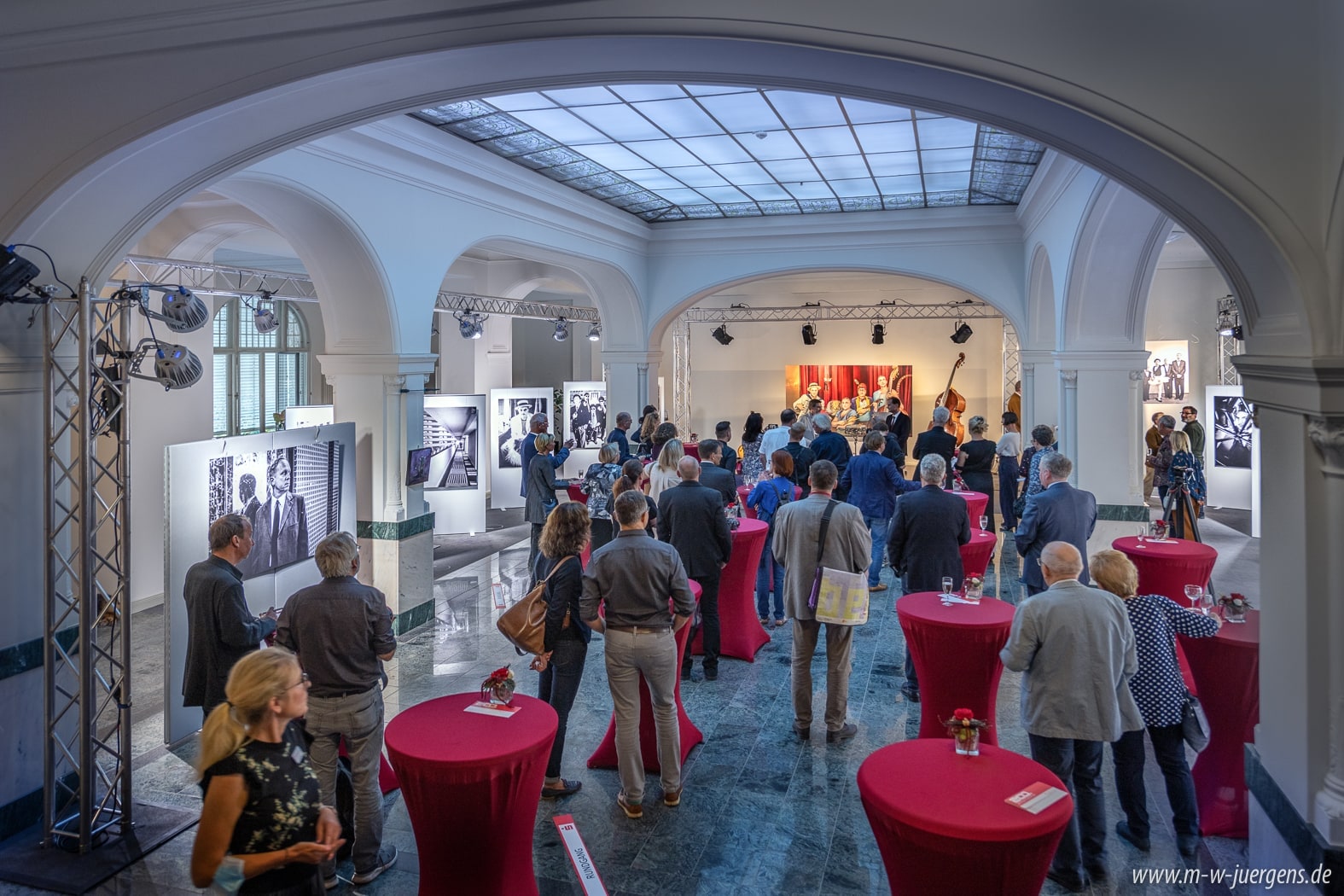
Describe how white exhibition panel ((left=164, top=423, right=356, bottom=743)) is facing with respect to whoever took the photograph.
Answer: facing the viewer and to the right of the viewer

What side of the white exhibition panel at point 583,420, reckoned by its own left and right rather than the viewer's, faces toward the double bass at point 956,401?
left

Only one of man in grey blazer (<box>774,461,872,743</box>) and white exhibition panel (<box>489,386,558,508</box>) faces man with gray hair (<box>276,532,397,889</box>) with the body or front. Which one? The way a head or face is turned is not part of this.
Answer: the white exhibition panel

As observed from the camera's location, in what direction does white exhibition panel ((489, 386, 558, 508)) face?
facing the viewer

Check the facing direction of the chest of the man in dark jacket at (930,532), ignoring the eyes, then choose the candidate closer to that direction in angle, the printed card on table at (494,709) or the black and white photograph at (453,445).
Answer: the black and white photograph

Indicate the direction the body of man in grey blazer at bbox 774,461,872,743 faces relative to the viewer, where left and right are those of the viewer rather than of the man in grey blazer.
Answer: facing away from the viewer

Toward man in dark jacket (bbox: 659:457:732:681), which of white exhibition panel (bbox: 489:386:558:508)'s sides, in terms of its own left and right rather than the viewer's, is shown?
front

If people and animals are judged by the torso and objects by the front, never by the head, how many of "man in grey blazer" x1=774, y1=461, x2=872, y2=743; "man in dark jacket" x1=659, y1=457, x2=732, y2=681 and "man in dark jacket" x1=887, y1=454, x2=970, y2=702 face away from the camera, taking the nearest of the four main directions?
3

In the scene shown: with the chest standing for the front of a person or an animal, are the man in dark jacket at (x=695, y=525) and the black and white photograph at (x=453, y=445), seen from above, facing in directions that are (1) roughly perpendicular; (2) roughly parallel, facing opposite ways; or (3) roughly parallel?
roughly parallel, facing opposite ways

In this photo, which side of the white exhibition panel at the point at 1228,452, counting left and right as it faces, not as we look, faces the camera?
front

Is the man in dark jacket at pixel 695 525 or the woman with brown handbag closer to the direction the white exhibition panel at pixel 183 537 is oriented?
the woman with brown handbag

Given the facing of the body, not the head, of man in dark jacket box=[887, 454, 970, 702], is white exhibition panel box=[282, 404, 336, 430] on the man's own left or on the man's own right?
on the man's own left

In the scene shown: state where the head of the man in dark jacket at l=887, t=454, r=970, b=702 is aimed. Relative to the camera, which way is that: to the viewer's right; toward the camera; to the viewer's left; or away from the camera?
away from the camera

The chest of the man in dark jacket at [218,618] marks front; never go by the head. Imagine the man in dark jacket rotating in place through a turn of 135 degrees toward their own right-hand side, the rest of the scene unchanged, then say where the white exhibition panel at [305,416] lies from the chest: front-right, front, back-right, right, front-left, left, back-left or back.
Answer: back

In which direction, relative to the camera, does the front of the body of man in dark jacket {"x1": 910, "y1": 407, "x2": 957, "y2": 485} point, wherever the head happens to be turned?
away from the camera

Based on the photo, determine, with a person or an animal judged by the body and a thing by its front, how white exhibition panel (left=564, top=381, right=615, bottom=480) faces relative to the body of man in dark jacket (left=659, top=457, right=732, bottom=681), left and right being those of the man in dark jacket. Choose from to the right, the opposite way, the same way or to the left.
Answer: the opposite way

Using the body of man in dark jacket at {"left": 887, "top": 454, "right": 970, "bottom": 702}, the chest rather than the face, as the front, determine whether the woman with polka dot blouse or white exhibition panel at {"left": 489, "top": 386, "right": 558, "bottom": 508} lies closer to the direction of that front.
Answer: the white exhibition panel

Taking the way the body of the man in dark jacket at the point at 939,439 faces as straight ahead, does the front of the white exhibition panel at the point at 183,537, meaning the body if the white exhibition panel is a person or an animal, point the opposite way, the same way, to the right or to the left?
to the right

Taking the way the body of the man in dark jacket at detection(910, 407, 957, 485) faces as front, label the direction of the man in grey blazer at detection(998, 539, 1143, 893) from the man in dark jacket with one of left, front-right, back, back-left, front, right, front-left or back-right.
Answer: back

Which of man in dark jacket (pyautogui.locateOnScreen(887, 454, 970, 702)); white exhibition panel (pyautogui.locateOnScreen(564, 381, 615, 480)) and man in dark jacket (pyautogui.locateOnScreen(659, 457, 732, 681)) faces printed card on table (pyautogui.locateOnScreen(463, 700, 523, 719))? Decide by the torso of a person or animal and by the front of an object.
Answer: the white exhibition panel
